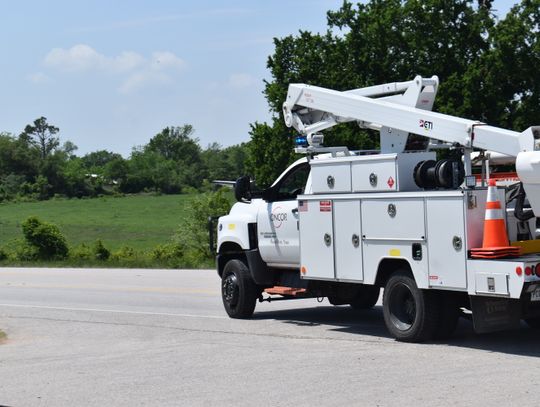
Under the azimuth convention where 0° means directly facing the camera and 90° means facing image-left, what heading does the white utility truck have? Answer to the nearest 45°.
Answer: approximately 135°
